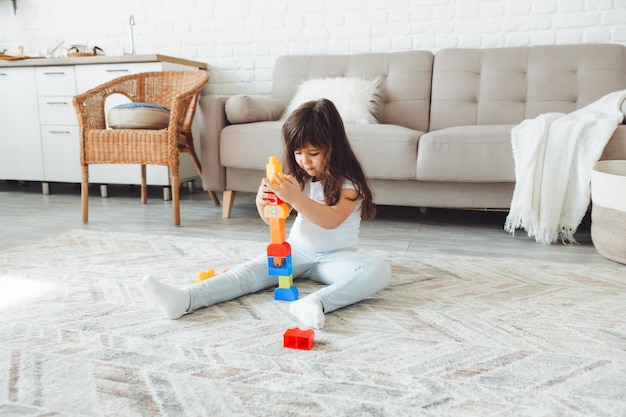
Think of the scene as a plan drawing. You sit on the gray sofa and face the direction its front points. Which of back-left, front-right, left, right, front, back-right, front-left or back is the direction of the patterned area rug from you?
front

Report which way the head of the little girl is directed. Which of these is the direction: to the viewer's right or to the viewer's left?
to the viewer's left

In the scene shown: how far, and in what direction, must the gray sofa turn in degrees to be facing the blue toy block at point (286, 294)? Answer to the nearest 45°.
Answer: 0° — it already faces it

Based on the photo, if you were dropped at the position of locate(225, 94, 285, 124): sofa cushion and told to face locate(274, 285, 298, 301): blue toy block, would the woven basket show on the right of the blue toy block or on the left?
left

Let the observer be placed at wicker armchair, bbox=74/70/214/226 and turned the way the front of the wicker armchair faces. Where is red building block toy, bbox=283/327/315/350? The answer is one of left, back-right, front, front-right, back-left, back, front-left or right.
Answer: front-left

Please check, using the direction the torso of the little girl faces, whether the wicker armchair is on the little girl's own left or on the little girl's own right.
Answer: on the little girl's own right

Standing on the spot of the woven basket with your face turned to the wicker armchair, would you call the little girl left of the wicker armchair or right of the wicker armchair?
left

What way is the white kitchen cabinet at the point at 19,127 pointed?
toward the camera

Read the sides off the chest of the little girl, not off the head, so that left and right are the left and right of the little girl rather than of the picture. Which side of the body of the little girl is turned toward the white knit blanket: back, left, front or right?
back

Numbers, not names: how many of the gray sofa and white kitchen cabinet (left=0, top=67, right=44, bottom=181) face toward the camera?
2

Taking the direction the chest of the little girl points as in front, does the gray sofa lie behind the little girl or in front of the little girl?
behind

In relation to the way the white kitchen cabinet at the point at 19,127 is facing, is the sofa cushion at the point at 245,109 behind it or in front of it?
in front

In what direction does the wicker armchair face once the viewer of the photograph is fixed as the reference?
facing the viewer and to the left of the viewer

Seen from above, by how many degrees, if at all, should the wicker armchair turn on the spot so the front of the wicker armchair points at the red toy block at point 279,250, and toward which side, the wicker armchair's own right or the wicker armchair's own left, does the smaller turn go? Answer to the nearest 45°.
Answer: approximately 45° to the wicker armchair's own left

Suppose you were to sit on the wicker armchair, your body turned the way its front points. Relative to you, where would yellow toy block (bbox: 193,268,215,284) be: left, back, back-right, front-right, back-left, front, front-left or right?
front-left

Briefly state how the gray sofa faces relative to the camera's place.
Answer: facing the viewer
